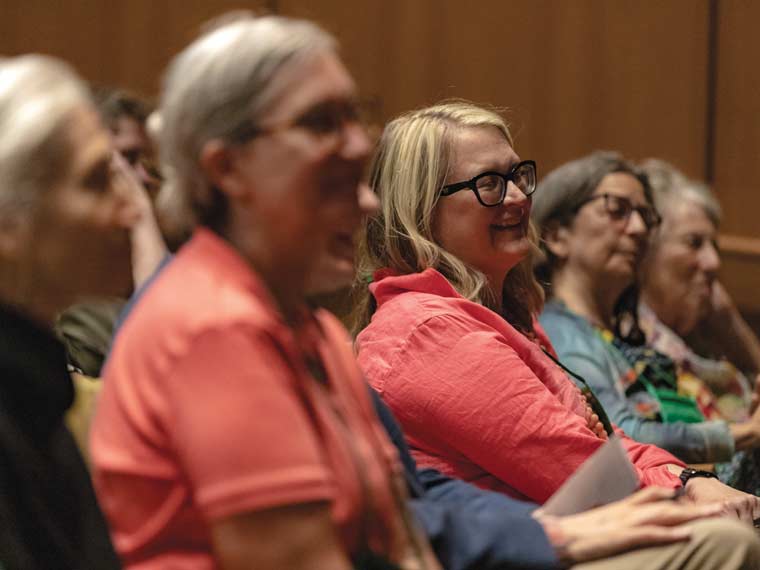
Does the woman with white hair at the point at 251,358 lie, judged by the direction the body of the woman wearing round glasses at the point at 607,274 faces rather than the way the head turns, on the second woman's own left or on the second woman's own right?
on the second woman's own right

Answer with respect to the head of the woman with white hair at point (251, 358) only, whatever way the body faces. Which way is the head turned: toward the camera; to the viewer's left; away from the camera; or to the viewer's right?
to the viewer's right

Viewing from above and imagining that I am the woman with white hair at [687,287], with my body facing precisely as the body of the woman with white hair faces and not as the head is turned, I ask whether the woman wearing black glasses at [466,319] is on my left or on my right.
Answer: on my right

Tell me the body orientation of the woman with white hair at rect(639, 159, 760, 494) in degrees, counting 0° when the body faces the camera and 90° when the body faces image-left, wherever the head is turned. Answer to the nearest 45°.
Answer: approximately 315°

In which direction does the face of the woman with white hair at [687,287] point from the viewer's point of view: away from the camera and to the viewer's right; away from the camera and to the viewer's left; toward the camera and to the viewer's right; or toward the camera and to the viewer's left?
toward the camera and to the viewer's right

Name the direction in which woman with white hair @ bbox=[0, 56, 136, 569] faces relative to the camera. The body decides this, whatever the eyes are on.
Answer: to the viewer's right

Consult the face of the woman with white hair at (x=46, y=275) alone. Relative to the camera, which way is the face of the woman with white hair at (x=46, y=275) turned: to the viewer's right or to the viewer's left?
to the viewer's right

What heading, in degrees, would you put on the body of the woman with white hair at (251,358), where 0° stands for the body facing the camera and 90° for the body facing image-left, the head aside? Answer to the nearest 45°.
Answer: approximately 270°

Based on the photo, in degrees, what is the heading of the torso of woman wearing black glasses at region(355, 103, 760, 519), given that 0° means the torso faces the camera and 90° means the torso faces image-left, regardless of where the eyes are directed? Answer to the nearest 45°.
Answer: approximately 270°

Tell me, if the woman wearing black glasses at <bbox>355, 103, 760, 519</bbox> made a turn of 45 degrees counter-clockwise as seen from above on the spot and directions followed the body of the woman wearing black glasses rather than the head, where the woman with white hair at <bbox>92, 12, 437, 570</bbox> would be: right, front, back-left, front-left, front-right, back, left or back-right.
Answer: back-right
